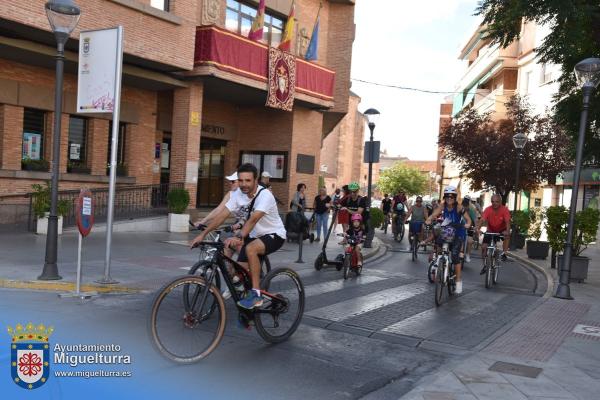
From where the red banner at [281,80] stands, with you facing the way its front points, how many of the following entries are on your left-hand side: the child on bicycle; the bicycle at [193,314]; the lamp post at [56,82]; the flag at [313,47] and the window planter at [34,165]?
1

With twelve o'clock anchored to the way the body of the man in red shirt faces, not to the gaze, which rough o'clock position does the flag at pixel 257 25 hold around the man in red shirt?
The flag is roughly at 4 o'clock from the man in red shirt.

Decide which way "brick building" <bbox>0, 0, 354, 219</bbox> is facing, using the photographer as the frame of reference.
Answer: facing the viewer and to the right of the viewer

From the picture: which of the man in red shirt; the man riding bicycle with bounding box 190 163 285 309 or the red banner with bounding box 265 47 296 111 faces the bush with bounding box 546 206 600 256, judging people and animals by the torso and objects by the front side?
the red banner

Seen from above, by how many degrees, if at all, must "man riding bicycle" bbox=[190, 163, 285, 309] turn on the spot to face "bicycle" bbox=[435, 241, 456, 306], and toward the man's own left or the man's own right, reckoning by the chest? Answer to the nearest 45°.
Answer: approximately 180°

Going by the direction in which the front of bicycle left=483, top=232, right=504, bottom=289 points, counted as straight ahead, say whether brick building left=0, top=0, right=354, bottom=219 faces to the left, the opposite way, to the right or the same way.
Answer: to the left

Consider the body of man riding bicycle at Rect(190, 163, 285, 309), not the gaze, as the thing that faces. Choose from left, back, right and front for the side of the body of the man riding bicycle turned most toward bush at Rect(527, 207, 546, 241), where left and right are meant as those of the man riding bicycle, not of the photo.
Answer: back

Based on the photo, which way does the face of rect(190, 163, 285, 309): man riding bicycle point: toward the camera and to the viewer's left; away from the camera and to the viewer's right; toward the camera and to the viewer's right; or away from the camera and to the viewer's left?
toward the camera and to the viewer's left

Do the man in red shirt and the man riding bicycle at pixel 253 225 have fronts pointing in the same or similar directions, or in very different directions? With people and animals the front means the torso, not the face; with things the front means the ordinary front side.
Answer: same or similar directions

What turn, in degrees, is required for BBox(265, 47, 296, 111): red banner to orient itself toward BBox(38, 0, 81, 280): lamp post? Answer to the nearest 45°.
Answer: approximately 45° to its right

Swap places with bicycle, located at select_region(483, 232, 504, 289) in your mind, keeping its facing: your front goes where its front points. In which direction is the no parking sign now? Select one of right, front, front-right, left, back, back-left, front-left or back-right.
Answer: front-right

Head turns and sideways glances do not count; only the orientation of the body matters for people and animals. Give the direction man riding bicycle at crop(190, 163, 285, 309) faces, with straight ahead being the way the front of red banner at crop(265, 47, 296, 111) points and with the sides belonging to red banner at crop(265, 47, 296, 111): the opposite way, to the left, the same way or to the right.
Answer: to the right

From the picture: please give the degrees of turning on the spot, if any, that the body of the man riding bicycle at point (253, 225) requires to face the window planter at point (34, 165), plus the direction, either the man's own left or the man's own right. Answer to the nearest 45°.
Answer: approximately 90° to the man's own right

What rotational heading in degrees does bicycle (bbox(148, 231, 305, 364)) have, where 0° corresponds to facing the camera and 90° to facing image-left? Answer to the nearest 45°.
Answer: approximately 45°

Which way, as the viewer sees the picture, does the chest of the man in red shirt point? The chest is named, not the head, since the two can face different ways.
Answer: toward the camera

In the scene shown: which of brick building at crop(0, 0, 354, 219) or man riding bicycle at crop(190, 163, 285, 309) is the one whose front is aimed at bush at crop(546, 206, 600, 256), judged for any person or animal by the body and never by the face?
the brick building
